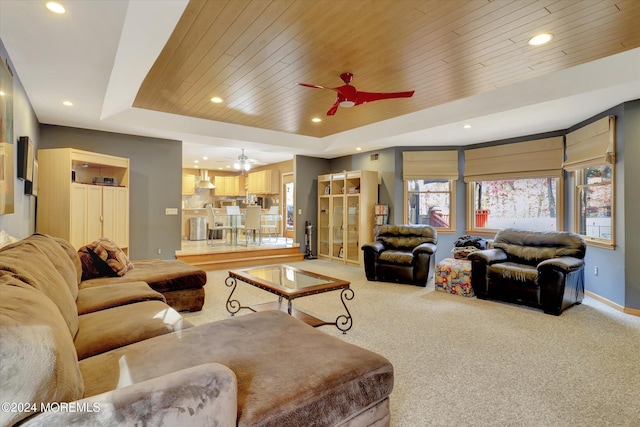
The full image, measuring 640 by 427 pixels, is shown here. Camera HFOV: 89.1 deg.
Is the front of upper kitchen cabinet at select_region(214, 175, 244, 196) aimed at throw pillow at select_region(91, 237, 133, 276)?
yes

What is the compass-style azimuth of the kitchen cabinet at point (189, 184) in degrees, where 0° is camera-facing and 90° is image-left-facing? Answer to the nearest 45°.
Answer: approximately 0°

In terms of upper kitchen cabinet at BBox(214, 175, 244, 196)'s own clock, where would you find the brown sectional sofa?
The brown sectional sofa is roughly at 12 o'clock from the upper kitchen cabinet.

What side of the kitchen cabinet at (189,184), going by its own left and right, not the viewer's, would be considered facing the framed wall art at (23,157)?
front

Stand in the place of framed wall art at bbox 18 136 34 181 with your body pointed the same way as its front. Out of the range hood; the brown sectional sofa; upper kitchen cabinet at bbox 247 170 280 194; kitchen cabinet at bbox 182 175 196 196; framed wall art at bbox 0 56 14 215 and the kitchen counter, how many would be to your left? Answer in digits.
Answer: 4

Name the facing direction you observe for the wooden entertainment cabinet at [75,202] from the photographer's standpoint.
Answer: facing the viewer and to the right of the viewer

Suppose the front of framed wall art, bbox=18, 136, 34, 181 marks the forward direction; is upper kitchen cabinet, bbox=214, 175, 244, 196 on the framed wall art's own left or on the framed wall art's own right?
on the framed wall art's own left

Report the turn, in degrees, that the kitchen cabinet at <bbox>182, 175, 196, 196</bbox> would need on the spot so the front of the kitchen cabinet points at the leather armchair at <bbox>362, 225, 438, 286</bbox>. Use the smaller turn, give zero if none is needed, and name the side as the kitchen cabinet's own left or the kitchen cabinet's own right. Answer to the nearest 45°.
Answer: approximately 45° to the kitchen cabinet's own left

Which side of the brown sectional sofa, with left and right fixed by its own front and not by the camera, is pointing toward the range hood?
left

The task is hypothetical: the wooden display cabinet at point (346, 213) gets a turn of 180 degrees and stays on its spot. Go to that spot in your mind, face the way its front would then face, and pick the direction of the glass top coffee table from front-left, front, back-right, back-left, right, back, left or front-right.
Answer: back-right

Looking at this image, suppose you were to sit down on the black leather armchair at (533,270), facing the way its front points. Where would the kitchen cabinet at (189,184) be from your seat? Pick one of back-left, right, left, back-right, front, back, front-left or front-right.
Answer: front-right

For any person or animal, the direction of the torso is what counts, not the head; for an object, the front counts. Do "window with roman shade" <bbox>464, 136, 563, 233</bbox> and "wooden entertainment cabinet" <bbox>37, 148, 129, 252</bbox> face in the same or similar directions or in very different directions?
very different directions

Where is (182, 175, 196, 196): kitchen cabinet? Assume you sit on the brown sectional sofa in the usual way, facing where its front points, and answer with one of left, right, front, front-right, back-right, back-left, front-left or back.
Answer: left

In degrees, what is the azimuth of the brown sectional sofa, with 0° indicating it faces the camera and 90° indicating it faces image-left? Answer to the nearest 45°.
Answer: approximately 270°
